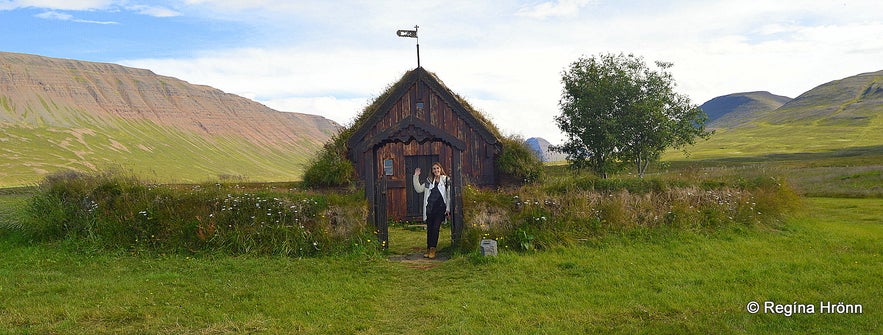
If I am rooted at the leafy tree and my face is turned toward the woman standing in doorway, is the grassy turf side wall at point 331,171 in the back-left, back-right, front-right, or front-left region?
front-right

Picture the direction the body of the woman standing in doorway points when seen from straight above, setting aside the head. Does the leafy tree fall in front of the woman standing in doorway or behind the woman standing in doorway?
behind

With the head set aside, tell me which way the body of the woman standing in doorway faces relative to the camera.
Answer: toward the camera

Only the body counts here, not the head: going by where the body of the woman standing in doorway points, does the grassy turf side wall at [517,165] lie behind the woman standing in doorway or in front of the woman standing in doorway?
behind

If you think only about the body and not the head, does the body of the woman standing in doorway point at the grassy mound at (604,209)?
no

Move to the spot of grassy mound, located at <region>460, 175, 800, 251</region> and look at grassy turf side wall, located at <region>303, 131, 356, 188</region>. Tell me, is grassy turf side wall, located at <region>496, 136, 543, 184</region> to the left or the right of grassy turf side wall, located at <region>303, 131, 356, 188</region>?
right

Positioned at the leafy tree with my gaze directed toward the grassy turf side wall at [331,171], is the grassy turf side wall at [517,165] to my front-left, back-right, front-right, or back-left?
front-left

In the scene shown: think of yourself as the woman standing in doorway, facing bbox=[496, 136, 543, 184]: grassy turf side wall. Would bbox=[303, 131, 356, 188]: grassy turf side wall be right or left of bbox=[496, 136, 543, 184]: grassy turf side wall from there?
left

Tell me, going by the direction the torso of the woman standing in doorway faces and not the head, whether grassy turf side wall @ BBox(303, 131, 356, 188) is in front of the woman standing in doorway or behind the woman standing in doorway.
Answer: behind

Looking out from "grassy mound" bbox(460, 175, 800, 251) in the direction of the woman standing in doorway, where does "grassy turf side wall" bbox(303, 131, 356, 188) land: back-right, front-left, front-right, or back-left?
front-right

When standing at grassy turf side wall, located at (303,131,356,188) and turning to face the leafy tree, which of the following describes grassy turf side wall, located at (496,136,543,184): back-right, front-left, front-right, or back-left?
front-right

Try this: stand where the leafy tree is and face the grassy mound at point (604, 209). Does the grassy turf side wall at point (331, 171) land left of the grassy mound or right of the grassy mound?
right

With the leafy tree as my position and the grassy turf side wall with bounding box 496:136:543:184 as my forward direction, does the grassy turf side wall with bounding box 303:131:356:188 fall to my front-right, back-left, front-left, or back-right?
front-right

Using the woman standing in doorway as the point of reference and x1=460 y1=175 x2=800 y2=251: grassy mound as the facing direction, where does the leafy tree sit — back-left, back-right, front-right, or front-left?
front-left

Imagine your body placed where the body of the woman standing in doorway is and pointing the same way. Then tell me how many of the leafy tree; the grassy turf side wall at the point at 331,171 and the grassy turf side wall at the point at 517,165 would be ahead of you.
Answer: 0
